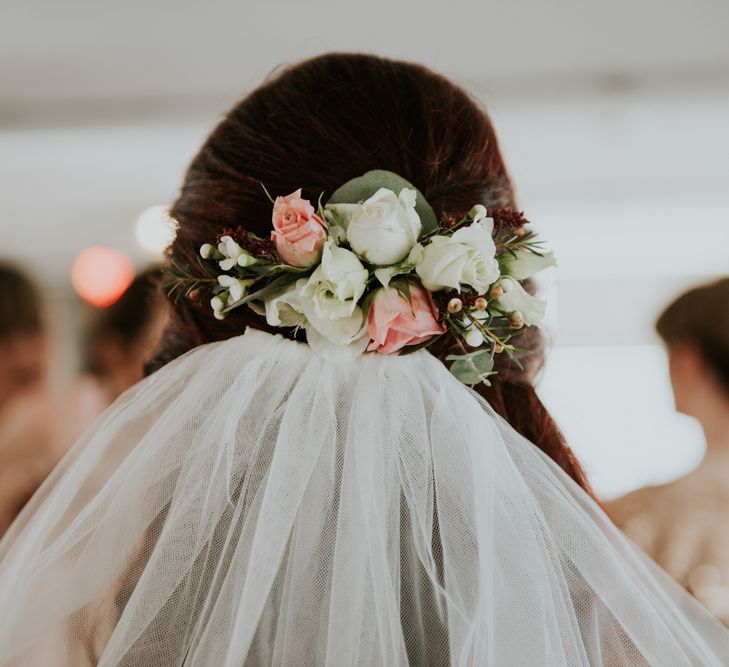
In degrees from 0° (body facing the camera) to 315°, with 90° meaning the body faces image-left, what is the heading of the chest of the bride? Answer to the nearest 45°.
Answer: approximately 180°

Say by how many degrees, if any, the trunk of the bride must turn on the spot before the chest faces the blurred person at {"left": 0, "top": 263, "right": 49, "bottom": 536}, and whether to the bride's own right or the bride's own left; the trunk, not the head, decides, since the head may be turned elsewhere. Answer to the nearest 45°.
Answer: approximately 45° to the bride's own left

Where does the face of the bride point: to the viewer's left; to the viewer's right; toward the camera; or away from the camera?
away from the camera
